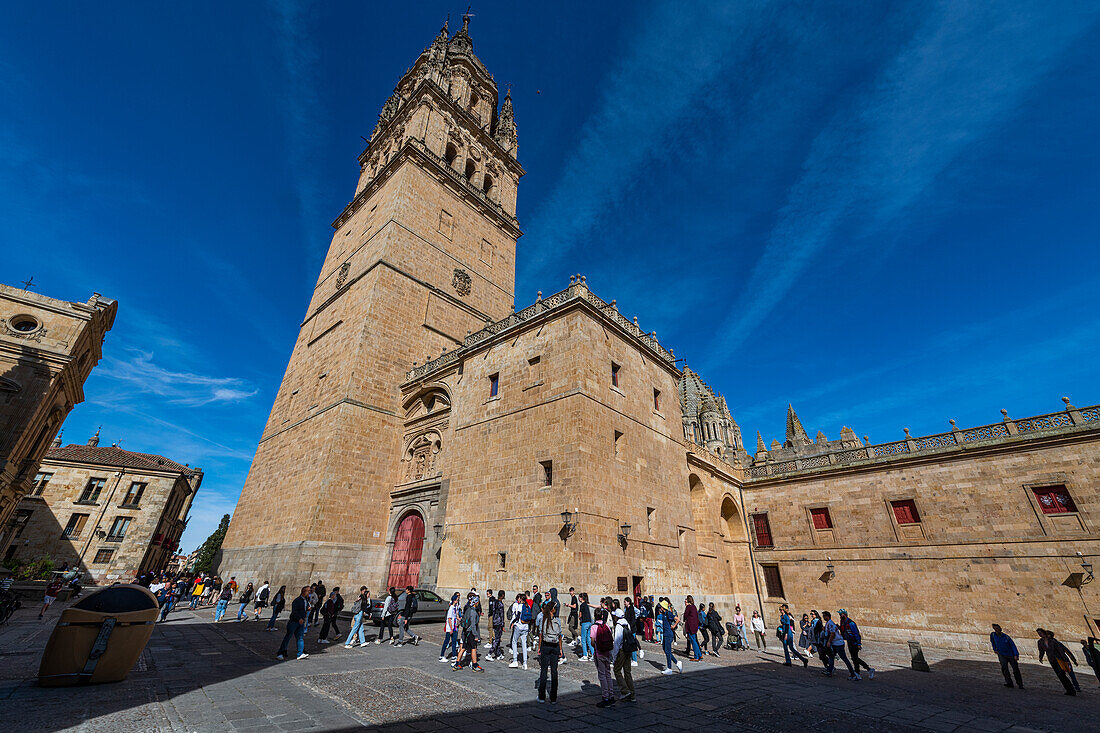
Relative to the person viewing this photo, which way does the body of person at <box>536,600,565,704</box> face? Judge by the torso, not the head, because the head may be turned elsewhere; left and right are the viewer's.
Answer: facing away from the viewer

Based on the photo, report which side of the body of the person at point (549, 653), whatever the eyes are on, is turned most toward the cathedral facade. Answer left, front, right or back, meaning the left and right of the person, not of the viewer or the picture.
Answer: front

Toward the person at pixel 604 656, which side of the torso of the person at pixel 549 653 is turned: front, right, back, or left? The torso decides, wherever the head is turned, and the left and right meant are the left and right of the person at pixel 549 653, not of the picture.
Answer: right

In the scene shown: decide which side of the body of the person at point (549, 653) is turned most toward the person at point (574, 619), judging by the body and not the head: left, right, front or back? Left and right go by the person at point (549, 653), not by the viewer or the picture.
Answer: front

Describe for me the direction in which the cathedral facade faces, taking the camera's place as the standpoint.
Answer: facing the viewer and to the left of the viewer

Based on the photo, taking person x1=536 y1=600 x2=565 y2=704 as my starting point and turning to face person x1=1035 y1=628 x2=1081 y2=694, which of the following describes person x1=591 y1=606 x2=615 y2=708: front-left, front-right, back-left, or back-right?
front-right

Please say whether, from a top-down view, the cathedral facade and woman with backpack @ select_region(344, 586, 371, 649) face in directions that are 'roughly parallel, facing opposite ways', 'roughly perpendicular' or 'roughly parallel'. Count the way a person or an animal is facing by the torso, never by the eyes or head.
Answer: roughly parallel, facing opposite ways

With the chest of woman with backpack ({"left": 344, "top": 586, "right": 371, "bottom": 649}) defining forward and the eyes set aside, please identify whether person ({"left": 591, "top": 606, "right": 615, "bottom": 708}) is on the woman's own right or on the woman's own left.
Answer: on the woman's own right
